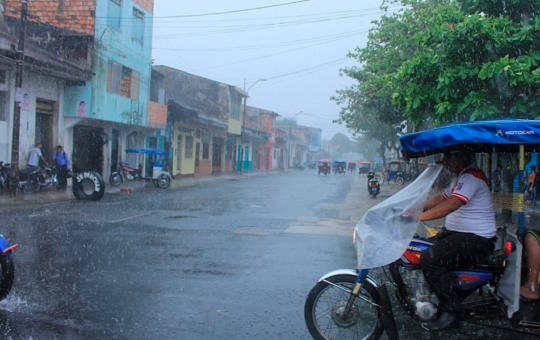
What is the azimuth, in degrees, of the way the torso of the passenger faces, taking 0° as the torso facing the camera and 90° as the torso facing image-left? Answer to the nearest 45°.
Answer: approximately 90°

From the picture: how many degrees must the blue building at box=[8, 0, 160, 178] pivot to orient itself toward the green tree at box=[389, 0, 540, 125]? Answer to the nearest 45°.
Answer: approximately 45° to its right

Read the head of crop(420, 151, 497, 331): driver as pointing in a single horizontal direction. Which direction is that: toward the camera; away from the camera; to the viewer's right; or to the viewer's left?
to the viewer's left

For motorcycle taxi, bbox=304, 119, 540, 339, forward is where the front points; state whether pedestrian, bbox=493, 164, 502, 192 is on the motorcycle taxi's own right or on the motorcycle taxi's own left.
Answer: on the motorcycle taxi's own right

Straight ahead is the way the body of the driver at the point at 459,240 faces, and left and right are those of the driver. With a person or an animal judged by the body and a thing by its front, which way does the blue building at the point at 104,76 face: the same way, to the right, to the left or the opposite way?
the opposite way

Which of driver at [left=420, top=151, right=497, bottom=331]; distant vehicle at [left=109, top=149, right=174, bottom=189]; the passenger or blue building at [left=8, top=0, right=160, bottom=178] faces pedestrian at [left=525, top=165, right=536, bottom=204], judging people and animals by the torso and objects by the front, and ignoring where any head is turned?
the blue building

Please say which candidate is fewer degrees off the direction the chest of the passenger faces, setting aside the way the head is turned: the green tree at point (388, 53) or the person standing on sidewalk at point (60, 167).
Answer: the person standing on sidewalk

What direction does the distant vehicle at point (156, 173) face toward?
to the viewer's left

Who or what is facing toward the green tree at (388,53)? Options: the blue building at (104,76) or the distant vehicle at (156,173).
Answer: the blue building

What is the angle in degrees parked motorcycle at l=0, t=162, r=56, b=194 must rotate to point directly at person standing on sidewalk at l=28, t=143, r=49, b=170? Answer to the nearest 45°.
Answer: approximately 90° to its left

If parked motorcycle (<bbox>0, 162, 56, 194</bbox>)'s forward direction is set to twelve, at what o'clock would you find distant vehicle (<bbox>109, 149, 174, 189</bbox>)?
The distant vehicle is roughly at 11 o'clock from the parked motorcycle.

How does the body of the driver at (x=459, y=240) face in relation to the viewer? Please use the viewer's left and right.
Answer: facing to the left of the viewer

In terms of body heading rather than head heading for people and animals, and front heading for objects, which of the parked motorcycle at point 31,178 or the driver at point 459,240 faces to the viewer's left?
the driver

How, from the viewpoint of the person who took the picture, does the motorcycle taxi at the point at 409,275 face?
facing to the left of the viewer
